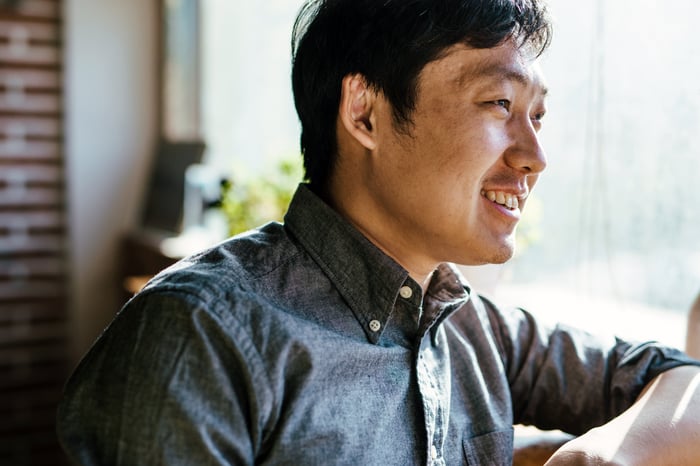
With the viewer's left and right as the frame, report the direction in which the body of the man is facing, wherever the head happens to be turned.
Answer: facing the viewer and to the right of the viewer

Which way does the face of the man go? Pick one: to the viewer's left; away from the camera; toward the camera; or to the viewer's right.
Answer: to the viewer's right

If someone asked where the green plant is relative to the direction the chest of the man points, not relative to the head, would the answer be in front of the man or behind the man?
behind
